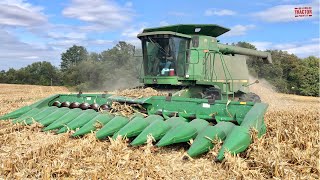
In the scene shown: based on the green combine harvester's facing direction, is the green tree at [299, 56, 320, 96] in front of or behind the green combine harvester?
behind

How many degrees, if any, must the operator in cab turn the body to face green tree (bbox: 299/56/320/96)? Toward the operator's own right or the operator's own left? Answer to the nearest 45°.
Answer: approximately 180°

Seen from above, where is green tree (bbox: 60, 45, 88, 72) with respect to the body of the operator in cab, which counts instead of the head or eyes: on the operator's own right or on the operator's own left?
on the operator's own right

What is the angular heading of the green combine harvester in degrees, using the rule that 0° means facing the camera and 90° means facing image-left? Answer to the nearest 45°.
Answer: approximately 45°

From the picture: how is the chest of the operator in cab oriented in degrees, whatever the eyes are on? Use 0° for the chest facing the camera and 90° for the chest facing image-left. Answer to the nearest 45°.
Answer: approximately 45°

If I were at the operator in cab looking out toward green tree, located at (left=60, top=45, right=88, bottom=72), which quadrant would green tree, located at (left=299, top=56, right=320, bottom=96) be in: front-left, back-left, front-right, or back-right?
front-right

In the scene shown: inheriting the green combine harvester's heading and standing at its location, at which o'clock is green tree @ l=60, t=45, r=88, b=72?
The green tree is roughly at 4 o'clock from the green combine harvester.
